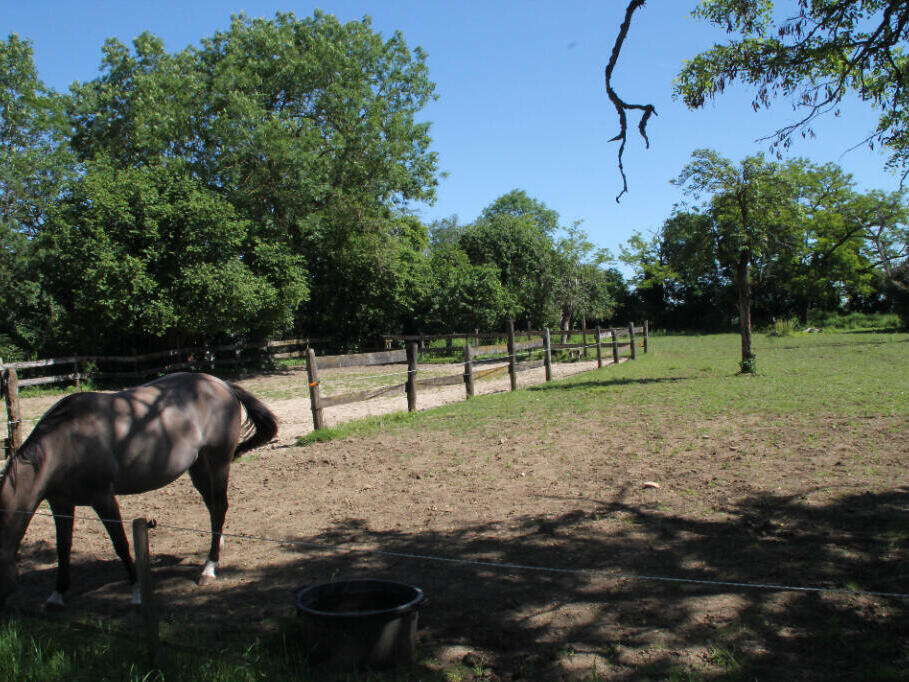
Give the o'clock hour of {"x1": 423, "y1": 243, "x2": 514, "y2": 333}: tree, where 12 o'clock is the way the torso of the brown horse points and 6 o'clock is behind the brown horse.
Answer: The tree is roughly at 4 o'clock from the brown horse.

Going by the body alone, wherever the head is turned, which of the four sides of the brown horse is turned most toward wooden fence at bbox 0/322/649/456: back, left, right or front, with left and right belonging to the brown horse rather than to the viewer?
right

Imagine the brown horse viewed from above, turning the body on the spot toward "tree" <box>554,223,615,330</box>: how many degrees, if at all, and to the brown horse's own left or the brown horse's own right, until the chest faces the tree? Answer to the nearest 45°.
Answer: approximately 135° to the brown horse's own right

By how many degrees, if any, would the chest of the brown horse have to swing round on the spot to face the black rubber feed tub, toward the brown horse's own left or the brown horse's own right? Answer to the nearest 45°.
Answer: approximately 135° to the brown horse's own left

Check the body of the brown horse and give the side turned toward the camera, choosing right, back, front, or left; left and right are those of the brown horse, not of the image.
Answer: left

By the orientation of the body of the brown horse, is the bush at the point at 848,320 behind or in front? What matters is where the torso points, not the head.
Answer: behind

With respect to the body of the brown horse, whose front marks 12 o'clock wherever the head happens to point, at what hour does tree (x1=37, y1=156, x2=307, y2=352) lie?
The tree is roughly at 3 o'clock from the brown horse.
